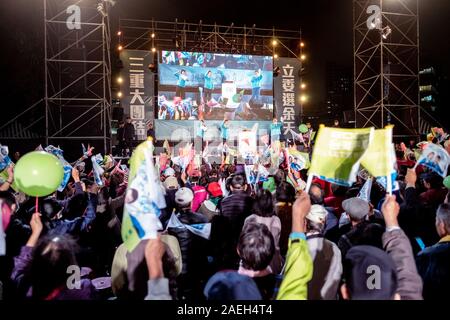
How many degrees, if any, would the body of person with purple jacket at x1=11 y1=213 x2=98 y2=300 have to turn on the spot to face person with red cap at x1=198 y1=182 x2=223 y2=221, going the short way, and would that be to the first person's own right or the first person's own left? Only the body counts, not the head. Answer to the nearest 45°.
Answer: approximately 45° to the first person's own right

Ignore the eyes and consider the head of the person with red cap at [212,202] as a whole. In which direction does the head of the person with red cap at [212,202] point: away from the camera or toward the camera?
away from the camera

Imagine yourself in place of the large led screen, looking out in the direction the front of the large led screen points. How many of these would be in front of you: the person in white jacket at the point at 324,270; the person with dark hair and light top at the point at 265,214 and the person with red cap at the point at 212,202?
3

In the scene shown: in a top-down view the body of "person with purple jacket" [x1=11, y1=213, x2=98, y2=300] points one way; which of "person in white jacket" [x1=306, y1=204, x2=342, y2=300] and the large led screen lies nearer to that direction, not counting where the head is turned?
the large led screen

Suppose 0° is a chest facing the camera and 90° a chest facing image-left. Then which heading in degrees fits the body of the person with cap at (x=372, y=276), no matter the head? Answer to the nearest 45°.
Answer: approximately 180°

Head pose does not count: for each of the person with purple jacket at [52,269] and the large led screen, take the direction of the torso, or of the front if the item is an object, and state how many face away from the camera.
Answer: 1

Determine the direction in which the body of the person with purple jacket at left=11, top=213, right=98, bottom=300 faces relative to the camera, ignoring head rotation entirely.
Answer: away from the camera

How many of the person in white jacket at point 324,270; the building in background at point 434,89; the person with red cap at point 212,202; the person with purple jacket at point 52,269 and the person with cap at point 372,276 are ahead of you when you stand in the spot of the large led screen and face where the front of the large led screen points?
4

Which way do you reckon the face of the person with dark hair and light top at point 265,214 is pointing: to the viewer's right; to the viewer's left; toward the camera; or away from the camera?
away from the camera

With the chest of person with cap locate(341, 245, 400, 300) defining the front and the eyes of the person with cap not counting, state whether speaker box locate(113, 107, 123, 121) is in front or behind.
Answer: in front

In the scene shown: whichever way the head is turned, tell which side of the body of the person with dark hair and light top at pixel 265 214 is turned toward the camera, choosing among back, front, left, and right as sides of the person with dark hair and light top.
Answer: back

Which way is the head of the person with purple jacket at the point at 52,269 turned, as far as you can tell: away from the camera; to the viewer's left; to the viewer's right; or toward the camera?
away from the camera

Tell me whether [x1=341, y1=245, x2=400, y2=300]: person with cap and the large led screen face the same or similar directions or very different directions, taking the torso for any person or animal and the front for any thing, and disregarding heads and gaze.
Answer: very different directions

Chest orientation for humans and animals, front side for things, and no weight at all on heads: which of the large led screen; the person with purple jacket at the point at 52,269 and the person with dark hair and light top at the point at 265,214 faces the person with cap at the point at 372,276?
the large led screen
